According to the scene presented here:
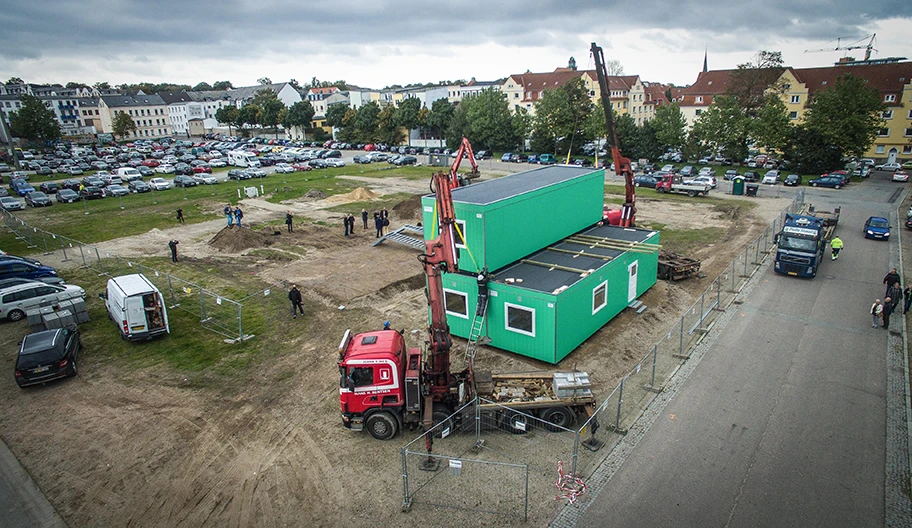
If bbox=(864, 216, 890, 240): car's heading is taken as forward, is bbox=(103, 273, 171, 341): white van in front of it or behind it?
in front

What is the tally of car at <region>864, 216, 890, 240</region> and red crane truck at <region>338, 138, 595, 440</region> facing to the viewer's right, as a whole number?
0

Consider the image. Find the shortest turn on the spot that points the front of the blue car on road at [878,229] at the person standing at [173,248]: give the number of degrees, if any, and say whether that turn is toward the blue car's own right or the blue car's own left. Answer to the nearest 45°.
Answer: approximately 45° to the blue car's own right

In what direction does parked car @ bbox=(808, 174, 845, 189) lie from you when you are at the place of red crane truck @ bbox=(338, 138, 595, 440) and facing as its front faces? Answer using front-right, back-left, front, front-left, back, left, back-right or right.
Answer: back-right

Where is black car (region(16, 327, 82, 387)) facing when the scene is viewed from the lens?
facing away from the viewer and to the right of the viewer

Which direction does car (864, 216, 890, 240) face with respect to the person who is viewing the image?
facing the viewer

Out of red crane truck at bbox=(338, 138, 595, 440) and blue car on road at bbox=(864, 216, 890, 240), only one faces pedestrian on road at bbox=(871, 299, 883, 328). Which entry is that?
the blue car on road

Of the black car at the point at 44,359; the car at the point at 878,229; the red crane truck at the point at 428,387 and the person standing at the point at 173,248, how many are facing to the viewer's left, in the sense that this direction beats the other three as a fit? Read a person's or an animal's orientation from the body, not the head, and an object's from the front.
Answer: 1

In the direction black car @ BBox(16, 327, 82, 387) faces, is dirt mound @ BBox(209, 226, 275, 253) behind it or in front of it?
in front

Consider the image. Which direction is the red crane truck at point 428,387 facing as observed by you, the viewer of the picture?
facing to the left of the viewer

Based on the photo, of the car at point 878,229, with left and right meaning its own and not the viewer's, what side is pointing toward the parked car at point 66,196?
right
